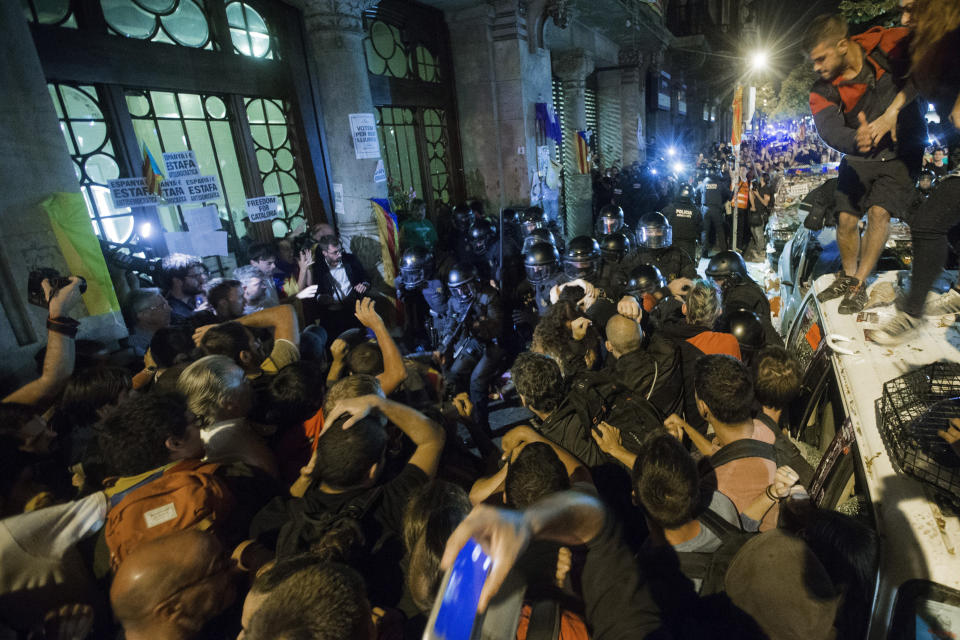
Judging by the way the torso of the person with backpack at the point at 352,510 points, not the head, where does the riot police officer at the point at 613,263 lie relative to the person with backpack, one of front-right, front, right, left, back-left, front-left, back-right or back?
front-right

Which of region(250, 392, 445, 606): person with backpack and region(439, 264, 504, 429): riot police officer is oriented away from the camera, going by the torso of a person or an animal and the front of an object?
the person with backpack

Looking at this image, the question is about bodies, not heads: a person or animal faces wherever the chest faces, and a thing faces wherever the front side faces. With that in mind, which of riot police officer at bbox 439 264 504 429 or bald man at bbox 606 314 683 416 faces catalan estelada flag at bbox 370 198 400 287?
the bald man

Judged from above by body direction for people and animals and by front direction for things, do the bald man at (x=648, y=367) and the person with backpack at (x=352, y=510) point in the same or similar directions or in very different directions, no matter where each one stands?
same or similar directions

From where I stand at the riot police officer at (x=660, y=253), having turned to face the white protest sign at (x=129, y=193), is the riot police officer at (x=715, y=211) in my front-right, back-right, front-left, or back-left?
back-right

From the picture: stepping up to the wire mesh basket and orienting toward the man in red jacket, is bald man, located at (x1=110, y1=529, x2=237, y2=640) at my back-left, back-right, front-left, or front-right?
back-left

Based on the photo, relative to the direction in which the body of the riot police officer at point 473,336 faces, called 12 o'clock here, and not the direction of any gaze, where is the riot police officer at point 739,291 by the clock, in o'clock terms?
the riot police officer at point 739,291 is roughly at 8 o'clock from the riot police officer at point 473,336.

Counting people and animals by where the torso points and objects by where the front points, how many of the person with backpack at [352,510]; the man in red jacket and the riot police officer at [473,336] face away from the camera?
1

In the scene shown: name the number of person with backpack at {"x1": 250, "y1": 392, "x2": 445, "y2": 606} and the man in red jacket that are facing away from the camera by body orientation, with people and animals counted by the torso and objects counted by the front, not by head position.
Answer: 1

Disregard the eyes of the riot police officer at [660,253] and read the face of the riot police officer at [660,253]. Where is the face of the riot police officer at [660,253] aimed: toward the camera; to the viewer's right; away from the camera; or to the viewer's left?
toward the camera

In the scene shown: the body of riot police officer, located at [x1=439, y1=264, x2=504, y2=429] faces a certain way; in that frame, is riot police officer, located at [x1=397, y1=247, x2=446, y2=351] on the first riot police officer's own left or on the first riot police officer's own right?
on the first riot police officer's own right

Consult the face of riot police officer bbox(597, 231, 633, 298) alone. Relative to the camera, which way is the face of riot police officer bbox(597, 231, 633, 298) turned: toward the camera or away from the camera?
toward the camera

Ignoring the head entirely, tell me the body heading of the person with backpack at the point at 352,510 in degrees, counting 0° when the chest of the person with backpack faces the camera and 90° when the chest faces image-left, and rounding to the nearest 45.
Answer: approximately 180°

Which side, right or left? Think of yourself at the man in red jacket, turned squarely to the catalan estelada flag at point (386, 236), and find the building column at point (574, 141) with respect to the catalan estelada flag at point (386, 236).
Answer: right

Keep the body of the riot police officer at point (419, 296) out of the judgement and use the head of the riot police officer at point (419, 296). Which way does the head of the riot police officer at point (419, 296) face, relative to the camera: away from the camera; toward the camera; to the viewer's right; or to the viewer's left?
toward the camera

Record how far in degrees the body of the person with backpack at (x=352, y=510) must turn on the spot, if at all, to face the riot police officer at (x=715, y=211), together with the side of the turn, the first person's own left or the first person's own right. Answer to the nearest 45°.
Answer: approximately 45° to the first person's own right

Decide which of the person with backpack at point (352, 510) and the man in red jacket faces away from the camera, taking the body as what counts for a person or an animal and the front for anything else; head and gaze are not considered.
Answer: the person with backpack
